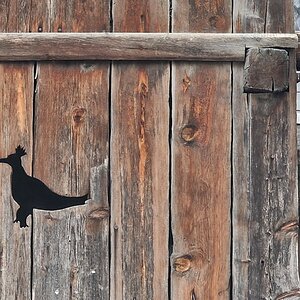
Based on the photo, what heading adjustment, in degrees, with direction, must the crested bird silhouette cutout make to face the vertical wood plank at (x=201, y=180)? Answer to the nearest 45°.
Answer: approximately 180°

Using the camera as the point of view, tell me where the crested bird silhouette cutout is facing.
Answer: facing to the left of the viewer

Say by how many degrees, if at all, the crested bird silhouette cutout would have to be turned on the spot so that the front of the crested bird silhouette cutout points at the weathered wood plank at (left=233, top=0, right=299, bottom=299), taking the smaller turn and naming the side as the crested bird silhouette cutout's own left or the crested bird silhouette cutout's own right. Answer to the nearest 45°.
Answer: approximately 180°
